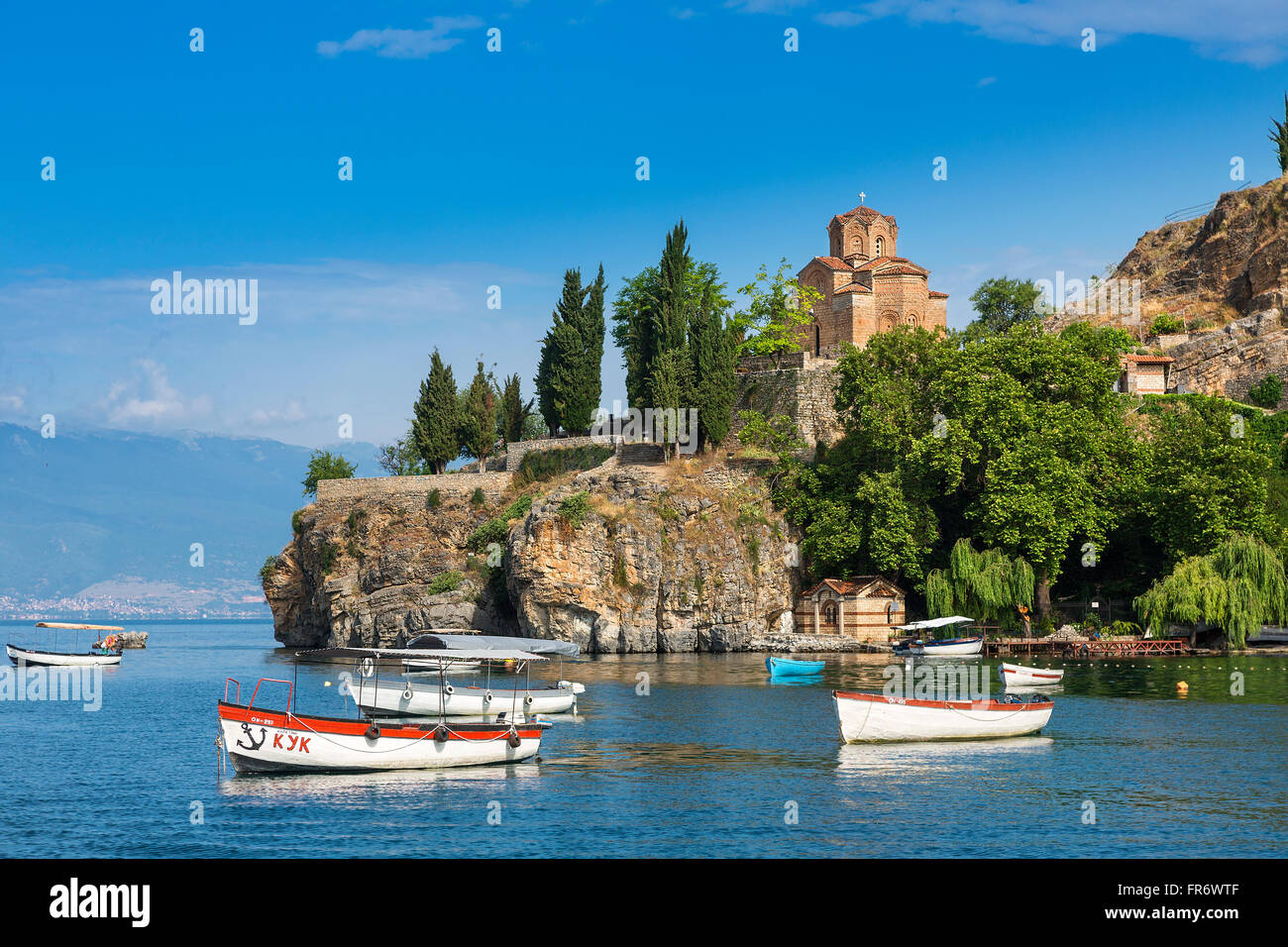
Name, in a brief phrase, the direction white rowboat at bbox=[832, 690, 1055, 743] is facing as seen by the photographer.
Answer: facing to the left of the viewer

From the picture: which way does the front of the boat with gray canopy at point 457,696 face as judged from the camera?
facing to the left of the viewer

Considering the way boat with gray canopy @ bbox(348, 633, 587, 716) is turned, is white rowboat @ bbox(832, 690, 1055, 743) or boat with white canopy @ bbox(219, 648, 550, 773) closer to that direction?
the boat with white canopy

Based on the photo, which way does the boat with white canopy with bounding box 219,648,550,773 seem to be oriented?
to the viewer's left

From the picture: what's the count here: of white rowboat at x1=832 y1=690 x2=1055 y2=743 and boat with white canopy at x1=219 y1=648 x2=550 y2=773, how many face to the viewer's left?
2

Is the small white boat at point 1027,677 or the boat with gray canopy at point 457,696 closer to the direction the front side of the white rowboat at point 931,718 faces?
the boat with gray canopy

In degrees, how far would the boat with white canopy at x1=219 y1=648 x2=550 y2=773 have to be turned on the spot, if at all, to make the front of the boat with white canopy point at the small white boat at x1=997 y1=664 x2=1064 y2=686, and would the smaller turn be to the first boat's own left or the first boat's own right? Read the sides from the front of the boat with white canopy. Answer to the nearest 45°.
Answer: approximately 135° to the first boat's own right
